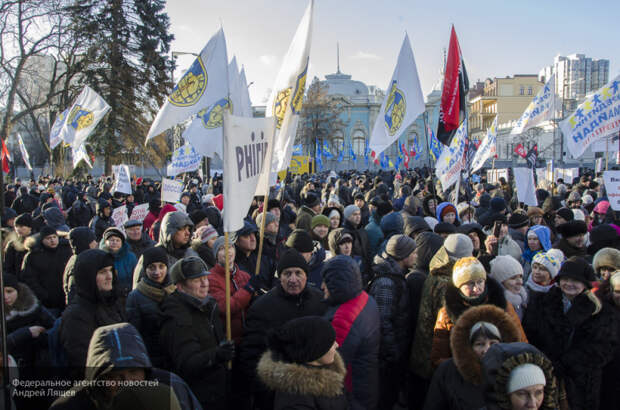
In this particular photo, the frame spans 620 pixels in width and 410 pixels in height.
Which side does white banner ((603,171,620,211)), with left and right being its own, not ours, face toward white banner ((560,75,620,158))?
back

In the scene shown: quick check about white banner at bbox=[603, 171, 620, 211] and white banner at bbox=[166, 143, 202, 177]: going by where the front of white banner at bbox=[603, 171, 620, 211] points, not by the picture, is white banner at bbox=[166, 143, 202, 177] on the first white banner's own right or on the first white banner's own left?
on the first white banner's own right

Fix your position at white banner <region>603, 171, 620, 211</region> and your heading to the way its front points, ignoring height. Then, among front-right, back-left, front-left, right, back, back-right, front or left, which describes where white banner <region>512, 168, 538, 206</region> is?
back-right

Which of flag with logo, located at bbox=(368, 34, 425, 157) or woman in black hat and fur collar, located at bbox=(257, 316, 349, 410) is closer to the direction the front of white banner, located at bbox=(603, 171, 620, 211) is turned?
the woman in black hat and fur collar

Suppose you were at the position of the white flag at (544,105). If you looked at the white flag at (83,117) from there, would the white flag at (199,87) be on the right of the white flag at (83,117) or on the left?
left

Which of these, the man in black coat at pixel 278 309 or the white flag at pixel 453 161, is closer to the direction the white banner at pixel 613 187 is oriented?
the man in black coat

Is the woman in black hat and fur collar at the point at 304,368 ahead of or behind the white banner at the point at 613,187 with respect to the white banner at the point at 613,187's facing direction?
ahead

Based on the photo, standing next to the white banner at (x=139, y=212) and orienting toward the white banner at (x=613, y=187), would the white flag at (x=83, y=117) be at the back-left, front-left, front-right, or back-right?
back-left

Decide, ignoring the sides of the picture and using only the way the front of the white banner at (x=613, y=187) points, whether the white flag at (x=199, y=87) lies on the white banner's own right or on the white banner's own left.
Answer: on the white banner's own right

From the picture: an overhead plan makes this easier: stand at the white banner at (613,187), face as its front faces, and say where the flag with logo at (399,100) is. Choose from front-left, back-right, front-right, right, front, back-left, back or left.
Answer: right

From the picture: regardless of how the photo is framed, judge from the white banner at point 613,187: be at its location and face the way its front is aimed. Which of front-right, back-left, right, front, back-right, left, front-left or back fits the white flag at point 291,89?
front-right

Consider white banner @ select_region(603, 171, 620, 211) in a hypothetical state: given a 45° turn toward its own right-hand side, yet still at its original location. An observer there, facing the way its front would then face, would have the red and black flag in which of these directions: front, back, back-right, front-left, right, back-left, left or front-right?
front-right

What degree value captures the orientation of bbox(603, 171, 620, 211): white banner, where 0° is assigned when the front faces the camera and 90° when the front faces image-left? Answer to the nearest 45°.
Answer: approximately 0°
